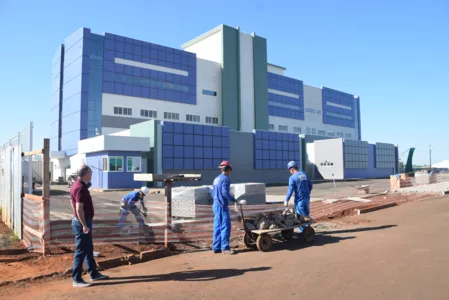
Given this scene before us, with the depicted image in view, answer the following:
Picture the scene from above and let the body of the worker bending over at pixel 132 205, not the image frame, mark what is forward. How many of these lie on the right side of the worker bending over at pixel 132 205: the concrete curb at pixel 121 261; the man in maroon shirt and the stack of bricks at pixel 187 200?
2

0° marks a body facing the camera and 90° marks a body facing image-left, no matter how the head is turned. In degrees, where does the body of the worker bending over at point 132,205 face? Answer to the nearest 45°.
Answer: approximately 270°

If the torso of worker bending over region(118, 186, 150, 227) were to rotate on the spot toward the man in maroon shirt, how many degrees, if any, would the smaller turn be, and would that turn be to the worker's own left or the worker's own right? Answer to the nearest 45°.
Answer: approximately 90° to the worker's own right

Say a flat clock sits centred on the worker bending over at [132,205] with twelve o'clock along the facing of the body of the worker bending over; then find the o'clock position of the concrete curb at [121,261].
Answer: The concrete curb is roughly at 3 o'clock from the worker bending over.

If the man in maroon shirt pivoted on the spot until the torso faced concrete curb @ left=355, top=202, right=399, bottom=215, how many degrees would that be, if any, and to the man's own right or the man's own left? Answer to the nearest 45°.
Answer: approximately 45° to the man's own left

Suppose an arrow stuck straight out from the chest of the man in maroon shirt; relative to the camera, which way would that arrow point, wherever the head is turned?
to the viewer's right

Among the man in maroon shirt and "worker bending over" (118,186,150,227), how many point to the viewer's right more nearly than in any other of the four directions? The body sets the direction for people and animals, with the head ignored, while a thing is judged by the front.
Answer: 2

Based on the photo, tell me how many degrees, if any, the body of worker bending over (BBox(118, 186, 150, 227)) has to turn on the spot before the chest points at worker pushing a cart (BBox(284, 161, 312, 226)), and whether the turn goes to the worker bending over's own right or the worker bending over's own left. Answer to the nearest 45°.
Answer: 0° — they already face them

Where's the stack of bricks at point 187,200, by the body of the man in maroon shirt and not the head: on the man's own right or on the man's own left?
on the man's own left

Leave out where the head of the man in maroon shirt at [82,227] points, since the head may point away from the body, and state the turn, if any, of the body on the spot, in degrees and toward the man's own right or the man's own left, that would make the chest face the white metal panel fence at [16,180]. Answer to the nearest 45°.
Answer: approximately 90° to the man's own left
